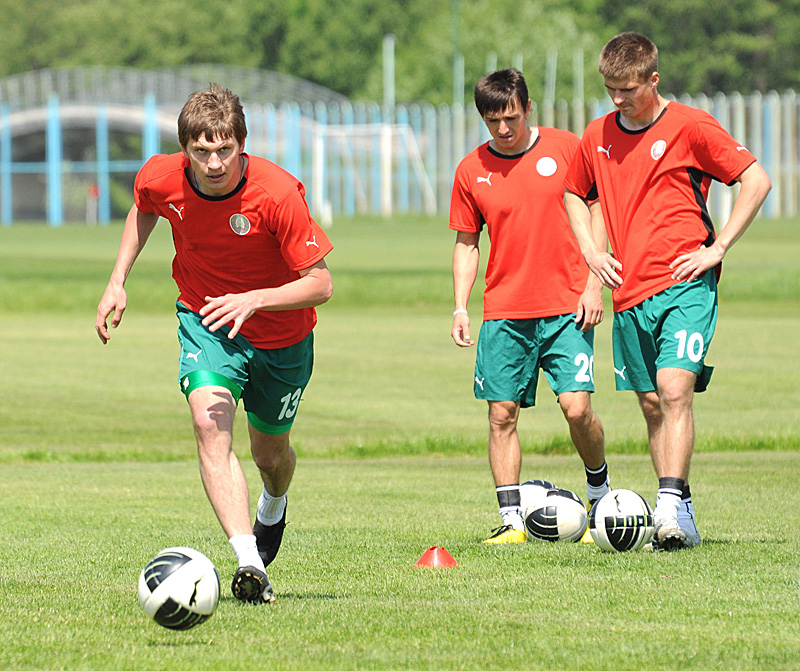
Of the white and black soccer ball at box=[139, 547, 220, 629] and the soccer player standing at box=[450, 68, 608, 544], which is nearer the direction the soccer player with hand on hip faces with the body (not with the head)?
the white and black soccer ball

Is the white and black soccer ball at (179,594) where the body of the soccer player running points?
yes

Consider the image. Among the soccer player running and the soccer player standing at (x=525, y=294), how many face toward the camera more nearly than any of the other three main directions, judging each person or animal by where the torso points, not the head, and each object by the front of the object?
2
